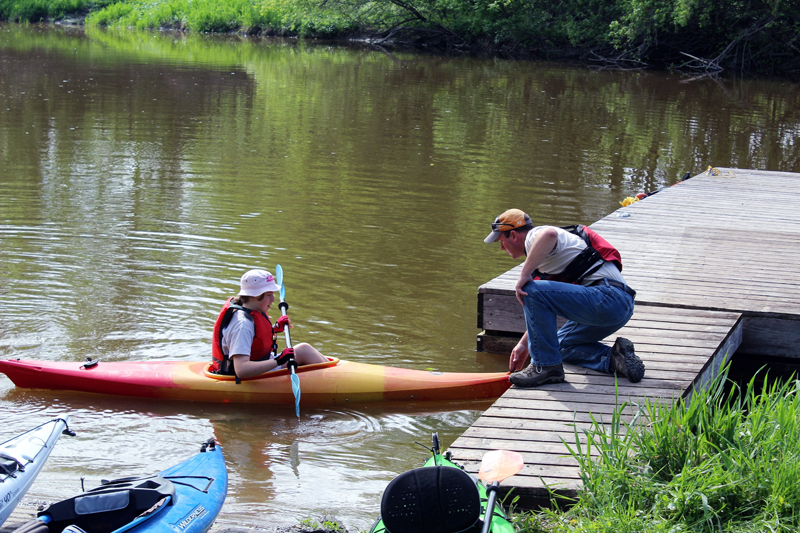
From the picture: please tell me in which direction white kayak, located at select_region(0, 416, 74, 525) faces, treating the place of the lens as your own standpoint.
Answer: facing away from the viewer and to the right of the viewer

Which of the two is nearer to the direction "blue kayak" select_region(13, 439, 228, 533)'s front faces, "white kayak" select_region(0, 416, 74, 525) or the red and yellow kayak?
the red and yellow kayak

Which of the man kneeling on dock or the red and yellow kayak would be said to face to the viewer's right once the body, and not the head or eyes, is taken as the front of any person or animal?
the red and yellow kayak

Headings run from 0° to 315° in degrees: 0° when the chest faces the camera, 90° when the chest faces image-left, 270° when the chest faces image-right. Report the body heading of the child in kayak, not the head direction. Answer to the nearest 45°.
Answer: approximately 270°

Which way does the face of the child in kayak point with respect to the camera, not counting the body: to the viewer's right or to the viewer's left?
to the viewer's right

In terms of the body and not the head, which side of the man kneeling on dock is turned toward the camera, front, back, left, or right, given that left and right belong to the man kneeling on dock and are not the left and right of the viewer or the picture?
left

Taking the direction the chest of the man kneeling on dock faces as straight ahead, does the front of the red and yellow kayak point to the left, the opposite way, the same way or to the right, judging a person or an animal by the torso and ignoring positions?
the opposite way

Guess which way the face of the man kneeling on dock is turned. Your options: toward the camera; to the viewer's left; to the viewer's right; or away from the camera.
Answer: to the viewer's left

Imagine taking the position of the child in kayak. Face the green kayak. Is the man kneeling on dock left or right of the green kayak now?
left

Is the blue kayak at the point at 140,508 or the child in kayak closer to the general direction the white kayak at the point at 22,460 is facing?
the child in kayak

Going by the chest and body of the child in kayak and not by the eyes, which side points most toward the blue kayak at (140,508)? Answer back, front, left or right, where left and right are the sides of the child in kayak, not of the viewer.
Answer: right

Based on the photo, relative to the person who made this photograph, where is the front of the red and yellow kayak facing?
facing to the right of the viewer

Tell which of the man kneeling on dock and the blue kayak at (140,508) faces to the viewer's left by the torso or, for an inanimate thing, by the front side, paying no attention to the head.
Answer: the man kneeling on dock

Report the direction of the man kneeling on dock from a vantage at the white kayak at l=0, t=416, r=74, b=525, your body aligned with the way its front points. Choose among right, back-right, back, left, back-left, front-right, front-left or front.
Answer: front-right
